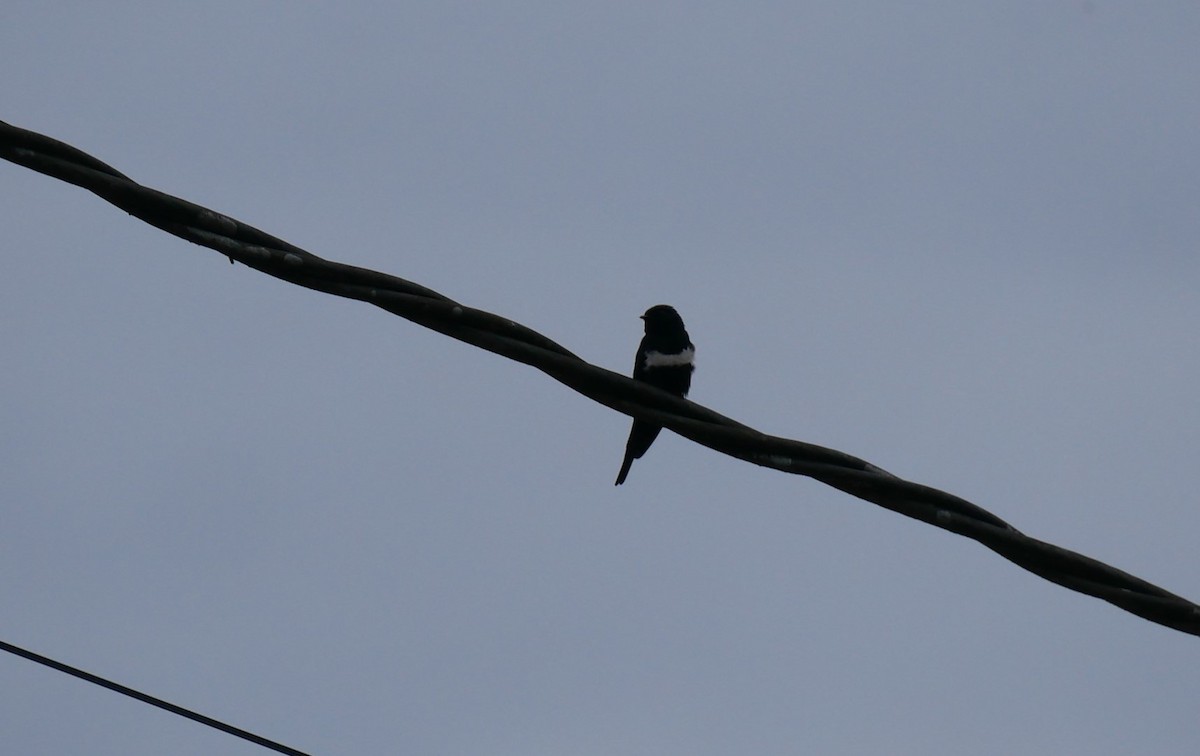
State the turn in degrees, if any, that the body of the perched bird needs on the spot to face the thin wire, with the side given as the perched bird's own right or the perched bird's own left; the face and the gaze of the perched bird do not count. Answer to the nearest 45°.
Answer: approximately 45° to the perched bird's own right

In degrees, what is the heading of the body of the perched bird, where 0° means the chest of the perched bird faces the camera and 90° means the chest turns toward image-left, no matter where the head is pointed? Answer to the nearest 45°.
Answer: approximately 315°
